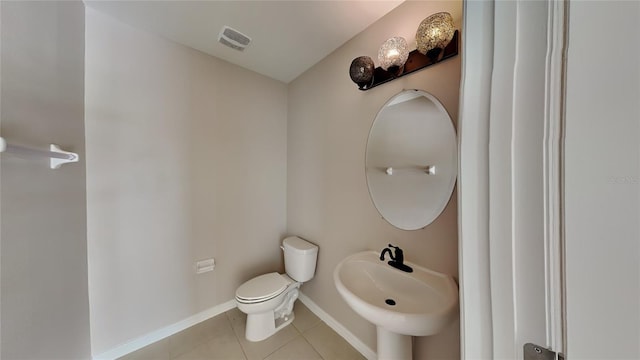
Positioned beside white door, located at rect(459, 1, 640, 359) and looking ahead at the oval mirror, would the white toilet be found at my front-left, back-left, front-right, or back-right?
front-left

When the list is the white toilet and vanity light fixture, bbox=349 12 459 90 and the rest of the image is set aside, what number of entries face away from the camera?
0

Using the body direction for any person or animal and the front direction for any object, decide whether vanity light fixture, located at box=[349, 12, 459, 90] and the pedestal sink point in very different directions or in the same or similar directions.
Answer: same or similar directions

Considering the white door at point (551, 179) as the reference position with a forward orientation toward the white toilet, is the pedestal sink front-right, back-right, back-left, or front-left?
front-right

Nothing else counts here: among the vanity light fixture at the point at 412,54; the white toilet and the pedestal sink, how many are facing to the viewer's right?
0

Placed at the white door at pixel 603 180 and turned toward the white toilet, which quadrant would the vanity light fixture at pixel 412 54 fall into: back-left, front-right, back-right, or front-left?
front-right

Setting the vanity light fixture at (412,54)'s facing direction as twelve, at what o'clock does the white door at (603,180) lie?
The white door is roughly at 10 o'clock from the vanity light fixture.

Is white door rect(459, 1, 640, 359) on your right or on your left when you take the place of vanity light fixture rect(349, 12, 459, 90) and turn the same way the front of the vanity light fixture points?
on your left

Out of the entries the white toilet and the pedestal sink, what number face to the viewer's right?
0

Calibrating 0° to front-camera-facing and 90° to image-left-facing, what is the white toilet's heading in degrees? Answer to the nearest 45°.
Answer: approximately 45°

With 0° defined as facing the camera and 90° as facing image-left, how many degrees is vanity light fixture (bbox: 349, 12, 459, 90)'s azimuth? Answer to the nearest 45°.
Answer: approximately 45°

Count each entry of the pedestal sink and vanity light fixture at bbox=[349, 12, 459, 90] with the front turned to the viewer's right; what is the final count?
0

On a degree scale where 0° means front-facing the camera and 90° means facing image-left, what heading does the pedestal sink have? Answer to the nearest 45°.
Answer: approximately 45°
